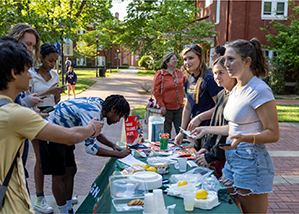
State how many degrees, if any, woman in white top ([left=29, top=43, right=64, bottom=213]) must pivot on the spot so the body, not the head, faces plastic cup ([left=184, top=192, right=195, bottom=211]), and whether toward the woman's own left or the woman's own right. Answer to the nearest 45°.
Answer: approximately 45° to the woman's own right

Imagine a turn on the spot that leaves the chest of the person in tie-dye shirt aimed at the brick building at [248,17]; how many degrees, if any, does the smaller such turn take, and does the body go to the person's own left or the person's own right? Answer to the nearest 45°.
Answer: approximately 45° to the person's own left

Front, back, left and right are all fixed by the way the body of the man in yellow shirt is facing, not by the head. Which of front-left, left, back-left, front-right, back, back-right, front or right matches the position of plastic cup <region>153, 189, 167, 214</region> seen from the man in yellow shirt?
front-right

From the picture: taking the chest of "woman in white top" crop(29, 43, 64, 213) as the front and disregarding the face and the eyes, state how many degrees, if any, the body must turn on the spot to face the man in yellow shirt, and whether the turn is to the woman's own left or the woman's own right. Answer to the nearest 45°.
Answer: approximately 45° to the woman's own right

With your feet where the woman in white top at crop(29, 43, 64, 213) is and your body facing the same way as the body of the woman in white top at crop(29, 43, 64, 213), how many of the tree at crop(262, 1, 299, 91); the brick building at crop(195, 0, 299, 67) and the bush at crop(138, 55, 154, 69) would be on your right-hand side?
0

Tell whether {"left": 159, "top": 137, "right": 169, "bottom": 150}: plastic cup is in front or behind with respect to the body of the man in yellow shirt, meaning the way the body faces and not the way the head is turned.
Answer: in front

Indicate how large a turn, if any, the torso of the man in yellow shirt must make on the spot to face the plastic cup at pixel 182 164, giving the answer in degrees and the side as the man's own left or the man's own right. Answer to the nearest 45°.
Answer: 0° — they already face it

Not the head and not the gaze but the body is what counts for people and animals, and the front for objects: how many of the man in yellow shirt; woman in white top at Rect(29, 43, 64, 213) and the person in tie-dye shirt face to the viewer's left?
0

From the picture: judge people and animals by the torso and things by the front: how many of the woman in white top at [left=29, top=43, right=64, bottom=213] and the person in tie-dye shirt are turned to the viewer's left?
0

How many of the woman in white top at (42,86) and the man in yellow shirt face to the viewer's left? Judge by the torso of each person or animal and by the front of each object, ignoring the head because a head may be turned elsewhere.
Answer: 0

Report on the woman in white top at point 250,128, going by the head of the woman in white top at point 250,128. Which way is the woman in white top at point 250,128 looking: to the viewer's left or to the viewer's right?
to the viewer's left

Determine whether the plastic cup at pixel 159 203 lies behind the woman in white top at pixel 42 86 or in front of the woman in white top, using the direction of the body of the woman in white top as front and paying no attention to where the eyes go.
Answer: in front

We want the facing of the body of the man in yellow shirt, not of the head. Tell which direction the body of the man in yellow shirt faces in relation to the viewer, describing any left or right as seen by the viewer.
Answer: facing away from the viewer and to the right of the viewer

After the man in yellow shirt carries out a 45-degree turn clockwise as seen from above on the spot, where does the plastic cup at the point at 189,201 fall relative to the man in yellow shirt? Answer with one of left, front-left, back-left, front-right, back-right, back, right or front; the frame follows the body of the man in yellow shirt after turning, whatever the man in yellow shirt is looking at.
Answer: front

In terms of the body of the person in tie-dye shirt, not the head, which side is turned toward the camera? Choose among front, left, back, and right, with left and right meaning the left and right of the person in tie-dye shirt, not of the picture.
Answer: right

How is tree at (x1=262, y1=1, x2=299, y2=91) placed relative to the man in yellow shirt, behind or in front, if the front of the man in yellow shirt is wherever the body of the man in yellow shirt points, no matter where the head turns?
in front

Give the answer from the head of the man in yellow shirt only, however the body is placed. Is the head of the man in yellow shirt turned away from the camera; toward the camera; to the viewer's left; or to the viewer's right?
to the viewer's right

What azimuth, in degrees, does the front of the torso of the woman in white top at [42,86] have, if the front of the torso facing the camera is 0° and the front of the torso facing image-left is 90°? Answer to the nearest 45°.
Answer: approximately 315°
